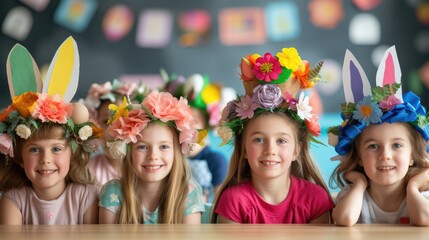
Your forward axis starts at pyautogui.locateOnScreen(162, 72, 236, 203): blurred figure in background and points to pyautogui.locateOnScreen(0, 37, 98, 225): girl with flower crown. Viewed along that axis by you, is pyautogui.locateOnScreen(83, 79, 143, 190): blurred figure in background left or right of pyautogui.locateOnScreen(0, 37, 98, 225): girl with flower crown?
right

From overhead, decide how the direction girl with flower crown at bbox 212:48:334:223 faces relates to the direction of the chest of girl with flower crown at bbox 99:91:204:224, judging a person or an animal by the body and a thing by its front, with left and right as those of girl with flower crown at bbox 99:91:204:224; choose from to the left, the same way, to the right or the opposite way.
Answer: the same way

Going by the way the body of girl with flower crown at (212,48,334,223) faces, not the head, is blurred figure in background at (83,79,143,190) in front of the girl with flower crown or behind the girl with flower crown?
behind

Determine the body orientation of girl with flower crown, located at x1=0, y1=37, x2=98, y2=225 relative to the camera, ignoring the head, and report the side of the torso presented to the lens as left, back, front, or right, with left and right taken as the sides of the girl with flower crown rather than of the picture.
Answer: front

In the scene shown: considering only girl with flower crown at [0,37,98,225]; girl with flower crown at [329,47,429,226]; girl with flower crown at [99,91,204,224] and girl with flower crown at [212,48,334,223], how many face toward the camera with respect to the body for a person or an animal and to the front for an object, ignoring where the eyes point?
4

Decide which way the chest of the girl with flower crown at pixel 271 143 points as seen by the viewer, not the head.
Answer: toward the camera

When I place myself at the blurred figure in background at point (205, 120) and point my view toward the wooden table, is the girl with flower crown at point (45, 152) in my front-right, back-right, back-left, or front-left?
front-right

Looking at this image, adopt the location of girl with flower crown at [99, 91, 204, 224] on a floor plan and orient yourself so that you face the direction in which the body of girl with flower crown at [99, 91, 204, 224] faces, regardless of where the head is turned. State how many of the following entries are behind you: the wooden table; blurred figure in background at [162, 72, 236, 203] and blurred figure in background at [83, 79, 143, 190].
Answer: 2

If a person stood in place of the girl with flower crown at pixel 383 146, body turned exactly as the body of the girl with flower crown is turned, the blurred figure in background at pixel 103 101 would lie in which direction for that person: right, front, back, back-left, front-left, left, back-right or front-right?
back-right

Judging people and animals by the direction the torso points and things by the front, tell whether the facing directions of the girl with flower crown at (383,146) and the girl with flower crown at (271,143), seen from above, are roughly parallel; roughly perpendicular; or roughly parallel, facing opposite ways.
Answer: roughly parallel

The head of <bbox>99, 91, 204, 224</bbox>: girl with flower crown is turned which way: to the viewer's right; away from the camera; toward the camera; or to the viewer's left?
toward the camera

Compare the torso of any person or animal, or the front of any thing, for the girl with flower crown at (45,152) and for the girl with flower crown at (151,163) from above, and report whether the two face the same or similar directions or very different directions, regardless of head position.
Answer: same or similar directions

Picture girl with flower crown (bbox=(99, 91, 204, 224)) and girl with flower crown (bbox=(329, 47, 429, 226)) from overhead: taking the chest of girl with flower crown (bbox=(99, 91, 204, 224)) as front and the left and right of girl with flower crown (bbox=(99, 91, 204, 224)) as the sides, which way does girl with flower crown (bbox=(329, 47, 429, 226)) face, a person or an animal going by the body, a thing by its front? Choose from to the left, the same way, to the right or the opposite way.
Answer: the same way

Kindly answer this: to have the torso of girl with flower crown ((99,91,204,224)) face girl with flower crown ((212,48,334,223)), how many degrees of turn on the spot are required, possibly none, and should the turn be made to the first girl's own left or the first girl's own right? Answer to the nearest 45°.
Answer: approximately 90° to the first girl's own left

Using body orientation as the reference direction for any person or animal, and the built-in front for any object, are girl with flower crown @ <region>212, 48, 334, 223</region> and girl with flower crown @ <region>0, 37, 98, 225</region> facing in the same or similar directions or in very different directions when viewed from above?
same or similar directions

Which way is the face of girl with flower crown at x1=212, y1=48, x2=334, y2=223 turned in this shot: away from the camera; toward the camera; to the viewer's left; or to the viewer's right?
toward the camera

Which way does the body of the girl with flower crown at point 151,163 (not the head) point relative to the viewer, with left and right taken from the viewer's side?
facing the viewer
